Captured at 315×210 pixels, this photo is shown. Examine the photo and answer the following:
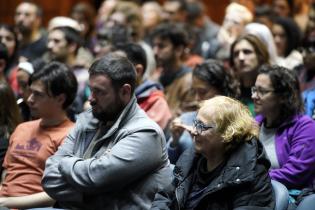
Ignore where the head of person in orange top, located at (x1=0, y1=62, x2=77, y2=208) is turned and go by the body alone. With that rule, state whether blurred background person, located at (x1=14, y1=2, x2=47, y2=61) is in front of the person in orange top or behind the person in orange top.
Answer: behind

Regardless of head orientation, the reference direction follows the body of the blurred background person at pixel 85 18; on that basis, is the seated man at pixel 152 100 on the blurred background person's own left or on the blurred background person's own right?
on the blurred background person's own left

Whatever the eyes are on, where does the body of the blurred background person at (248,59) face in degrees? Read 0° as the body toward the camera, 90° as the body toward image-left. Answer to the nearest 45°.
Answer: approximately 45°

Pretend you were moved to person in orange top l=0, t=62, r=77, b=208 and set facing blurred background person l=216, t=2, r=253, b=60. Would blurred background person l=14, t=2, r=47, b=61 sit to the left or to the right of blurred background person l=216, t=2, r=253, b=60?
left

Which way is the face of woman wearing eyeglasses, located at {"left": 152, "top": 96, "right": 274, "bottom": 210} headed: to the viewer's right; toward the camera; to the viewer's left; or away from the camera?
to the viewer's left

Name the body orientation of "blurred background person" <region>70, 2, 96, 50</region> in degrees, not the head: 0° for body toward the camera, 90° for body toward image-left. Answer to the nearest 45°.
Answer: approximately 45°

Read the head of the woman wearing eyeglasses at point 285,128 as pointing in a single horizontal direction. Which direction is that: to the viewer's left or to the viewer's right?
to the viewer's left
